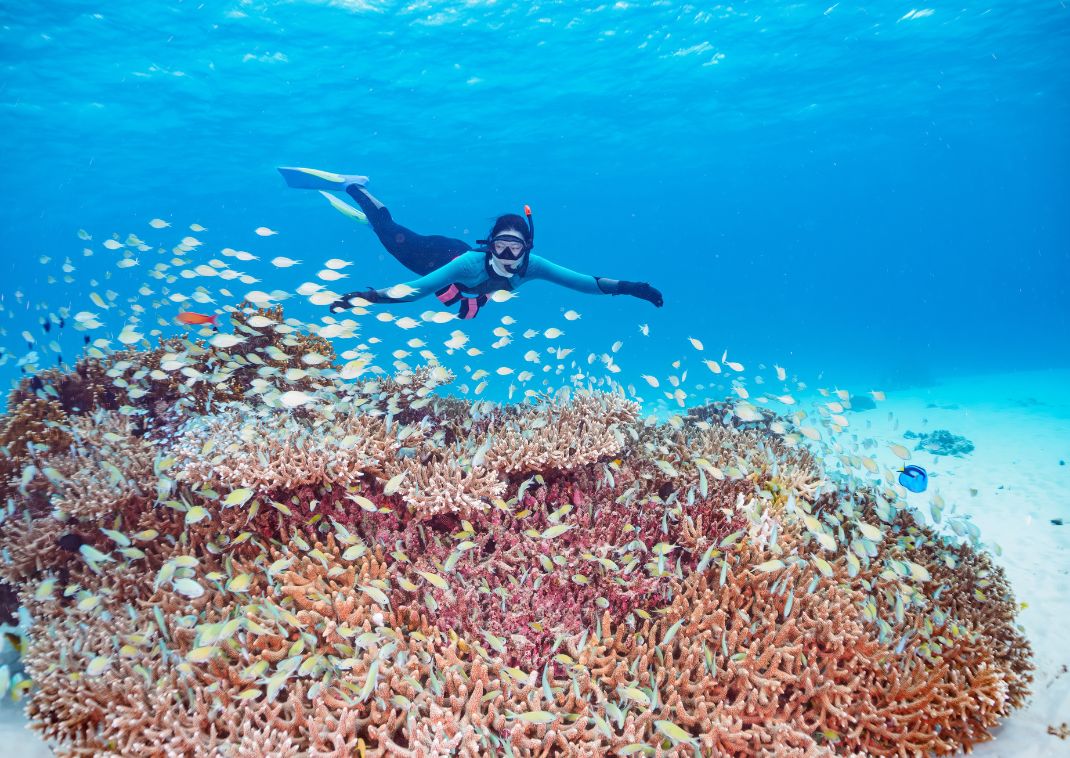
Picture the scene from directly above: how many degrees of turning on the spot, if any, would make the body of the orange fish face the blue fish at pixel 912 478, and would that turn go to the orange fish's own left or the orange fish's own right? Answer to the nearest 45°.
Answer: approximately 135° to the orange fish's own left

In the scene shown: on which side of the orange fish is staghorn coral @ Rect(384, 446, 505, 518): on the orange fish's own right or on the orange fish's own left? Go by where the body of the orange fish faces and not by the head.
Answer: on the orange fish's own left

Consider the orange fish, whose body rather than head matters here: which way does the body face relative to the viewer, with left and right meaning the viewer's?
facing to the left of the viewer
